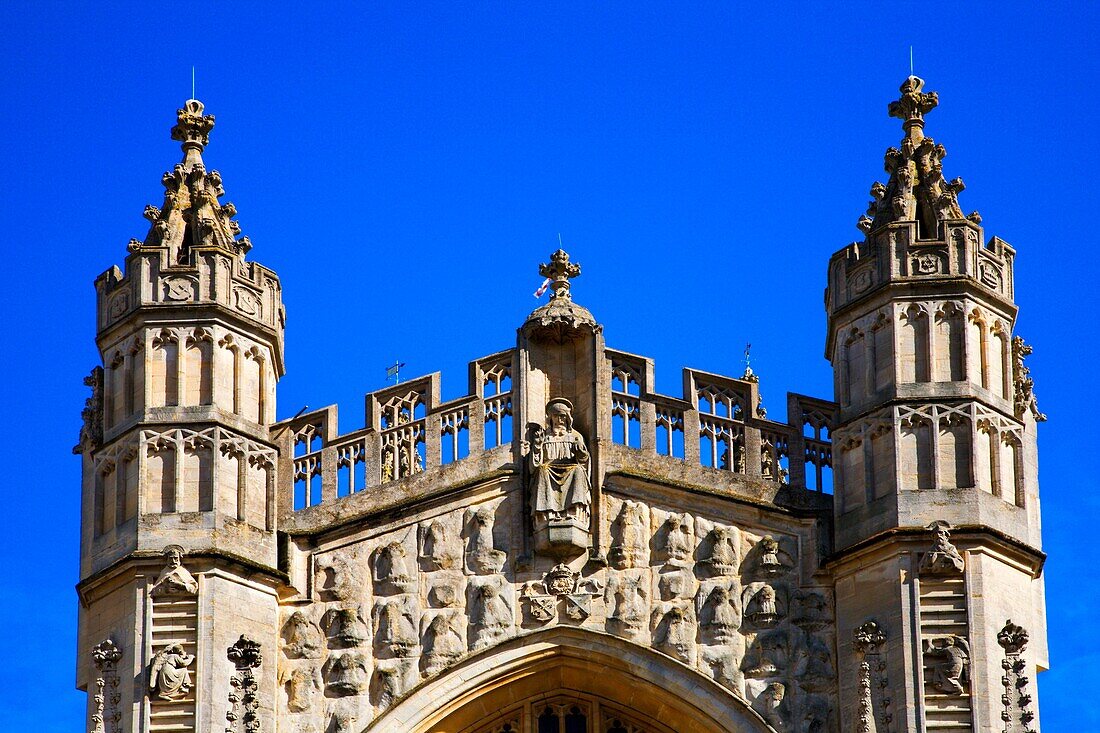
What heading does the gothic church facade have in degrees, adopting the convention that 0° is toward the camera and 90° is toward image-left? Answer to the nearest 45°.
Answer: approximately 0°
